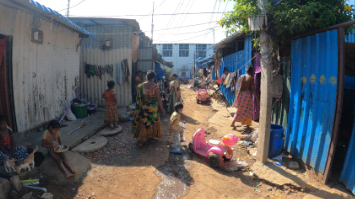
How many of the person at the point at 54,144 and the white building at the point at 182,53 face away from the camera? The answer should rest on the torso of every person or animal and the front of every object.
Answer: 0

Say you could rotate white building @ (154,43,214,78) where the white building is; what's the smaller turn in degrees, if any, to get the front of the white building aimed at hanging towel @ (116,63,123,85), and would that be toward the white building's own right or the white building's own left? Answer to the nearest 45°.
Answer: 0° — it already faces it

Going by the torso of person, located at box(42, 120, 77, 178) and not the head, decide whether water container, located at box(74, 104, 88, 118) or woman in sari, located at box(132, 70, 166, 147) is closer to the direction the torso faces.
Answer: the woman in sari

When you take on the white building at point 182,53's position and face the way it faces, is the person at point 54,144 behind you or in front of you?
in front

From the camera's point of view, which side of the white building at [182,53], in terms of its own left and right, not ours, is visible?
front

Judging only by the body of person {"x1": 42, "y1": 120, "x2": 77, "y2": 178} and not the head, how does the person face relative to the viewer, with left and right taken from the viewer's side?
facing the viewer and to the right of the viewer

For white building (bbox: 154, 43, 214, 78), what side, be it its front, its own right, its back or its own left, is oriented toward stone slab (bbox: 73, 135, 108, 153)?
front

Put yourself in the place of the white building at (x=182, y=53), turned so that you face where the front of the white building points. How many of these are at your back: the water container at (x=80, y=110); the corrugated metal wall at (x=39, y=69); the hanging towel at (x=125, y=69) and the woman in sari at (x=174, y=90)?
0

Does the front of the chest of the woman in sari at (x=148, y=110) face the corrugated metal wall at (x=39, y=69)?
no
